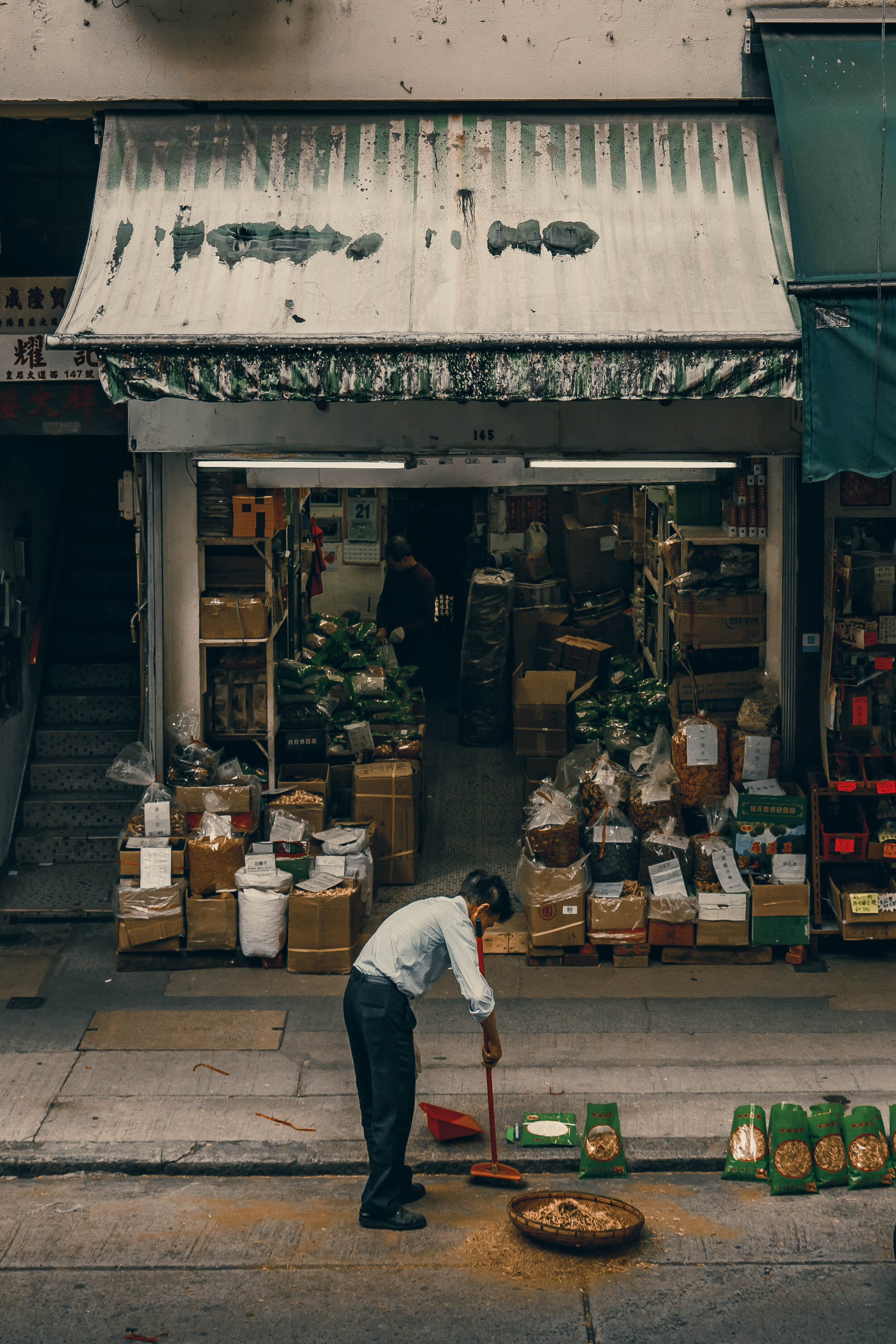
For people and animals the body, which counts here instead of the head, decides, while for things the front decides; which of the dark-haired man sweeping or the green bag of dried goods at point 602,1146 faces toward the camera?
the green bag of dried goods

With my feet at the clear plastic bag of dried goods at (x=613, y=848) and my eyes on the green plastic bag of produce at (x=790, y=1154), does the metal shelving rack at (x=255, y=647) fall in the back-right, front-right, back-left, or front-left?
back-right

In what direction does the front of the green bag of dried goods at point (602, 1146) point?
toward the camera

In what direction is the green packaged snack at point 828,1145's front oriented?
toward the camera

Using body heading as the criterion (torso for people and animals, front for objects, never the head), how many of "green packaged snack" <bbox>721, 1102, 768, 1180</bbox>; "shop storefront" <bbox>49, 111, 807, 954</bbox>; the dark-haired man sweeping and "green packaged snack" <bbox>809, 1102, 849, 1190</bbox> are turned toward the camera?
3

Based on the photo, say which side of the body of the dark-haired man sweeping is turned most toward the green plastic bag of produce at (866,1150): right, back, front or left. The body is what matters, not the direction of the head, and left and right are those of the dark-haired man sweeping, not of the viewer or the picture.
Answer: front

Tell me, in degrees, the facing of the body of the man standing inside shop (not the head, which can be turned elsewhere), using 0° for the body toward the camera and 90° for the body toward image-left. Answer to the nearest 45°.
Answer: approximately 45°

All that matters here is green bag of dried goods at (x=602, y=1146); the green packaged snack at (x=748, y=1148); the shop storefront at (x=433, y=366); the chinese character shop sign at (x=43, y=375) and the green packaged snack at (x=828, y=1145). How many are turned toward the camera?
5

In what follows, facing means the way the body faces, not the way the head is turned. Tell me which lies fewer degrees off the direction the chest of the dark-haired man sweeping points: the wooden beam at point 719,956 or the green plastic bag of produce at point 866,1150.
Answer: the green plastic bag of produce

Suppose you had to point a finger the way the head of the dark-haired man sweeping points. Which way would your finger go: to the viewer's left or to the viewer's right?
to the viewer's right

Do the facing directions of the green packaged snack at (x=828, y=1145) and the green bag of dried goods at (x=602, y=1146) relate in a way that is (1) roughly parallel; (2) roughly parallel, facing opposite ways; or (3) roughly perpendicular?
roughly parallel

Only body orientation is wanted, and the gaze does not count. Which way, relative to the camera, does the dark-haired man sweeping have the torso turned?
to the viewer's right

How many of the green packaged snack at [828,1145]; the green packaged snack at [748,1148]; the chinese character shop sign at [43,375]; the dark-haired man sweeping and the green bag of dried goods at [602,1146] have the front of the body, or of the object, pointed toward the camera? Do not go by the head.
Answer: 4
